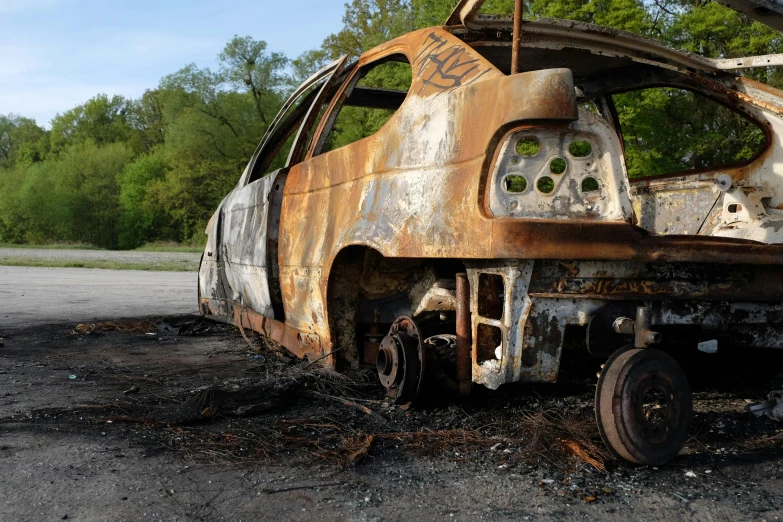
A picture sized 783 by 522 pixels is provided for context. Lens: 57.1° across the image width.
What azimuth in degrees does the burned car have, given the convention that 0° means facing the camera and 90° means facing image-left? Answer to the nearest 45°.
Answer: approximately 135°
